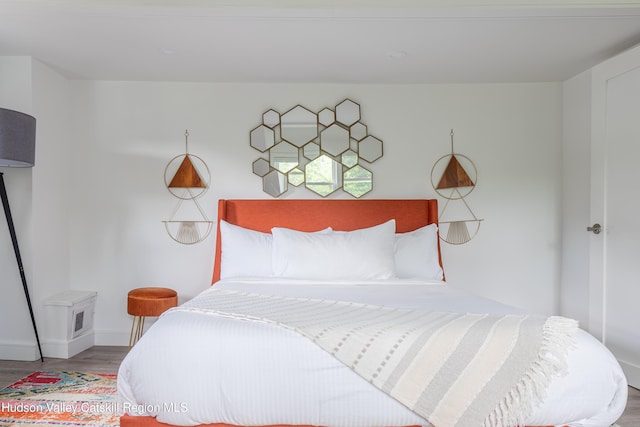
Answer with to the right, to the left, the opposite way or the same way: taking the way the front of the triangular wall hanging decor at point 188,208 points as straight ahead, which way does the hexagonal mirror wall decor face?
the same way

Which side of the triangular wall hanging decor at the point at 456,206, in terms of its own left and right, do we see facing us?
front

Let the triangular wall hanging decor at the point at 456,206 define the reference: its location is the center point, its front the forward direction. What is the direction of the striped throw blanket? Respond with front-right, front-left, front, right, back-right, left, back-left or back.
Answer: front

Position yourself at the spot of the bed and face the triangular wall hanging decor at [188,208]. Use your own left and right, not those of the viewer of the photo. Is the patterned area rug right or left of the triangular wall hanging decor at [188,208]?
left

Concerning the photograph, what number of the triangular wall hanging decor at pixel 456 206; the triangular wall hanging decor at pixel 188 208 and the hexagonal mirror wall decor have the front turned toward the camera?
3

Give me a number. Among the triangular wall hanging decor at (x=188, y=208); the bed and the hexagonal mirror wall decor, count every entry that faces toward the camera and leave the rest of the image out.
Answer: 3

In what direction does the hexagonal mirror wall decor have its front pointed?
toward the camera

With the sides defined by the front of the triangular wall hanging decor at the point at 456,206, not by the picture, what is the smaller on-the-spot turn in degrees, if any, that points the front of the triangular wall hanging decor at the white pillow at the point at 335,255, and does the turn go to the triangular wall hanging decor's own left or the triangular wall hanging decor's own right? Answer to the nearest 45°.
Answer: approximately 45° to the triangular wall hanging decor's own right

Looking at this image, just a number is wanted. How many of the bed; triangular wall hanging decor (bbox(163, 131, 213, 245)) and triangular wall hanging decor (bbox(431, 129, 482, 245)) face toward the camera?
3

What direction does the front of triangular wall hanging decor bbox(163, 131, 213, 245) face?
toward the camera

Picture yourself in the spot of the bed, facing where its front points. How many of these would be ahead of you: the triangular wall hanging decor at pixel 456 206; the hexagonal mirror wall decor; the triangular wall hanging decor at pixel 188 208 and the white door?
0

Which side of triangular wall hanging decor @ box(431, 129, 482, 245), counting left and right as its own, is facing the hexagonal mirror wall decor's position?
right

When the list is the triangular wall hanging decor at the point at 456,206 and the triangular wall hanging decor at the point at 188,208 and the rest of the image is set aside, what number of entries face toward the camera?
2

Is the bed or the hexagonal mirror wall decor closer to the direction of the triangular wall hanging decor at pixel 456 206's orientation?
the bed

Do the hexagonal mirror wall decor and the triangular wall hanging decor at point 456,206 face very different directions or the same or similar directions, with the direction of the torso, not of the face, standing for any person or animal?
same or similar directions

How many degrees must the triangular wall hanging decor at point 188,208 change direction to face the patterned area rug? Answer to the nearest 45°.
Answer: approximately 45° to its right

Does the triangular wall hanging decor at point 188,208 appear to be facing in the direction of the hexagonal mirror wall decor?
no

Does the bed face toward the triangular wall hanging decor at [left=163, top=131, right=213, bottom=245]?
no

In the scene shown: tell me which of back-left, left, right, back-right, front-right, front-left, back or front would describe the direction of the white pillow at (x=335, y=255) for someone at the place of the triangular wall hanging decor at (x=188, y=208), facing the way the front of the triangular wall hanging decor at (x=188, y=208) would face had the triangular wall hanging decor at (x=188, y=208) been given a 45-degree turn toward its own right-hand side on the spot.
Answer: left
